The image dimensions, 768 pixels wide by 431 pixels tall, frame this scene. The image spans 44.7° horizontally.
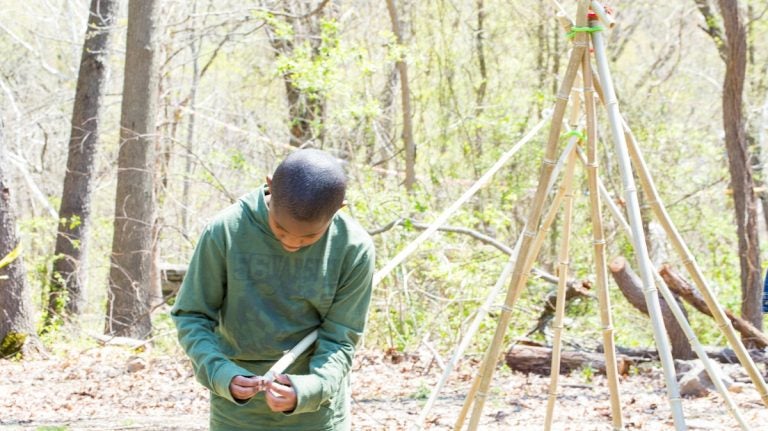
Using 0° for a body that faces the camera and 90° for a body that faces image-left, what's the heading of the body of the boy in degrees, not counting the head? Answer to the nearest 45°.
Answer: approximately 0°

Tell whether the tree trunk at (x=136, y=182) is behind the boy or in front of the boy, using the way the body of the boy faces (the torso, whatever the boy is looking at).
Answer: behind

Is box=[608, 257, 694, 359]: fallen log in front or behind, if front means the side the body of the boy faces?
behind

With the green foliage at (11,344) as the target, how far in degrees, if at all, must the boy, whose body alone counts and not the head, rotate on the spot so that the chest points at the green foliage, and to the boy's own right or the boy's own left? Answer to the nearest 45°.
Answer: approximately 180°

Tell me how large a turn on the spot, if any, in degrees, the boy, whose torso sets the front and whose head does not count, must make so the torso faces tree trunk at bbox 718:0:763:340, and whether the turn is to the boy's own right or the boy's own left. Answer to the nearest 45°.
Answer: approximately 135° to the boy's own left

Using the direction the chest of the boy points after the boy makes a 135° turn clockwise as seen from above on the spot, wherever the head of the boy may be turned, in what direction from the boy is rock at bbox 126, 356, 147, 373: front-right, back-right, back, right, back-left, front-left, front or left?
front-right

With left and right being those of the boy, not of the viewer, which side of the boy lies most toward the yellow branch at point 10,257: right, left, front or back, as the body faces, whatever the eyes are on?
back

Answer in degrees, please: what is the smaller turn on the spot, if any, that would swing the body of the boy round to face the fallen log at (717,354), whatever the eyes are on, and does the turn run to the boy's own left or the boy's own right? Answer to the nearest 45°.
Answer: approximately 135° to the boy's own left

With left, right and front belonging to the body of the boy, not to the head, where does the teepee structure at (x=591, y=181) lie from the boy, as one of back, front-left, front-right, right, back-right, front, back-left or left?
back-left

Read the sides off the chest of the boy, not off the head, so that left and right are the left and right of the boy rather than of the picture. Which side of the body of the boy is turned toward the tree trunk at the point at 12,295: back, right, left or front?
back

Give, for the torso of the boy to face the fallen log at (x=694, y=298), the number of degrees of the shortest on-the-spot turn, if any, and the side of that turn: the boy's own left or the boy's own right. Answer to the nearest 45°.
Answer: approximately 135° to the boy's own left
